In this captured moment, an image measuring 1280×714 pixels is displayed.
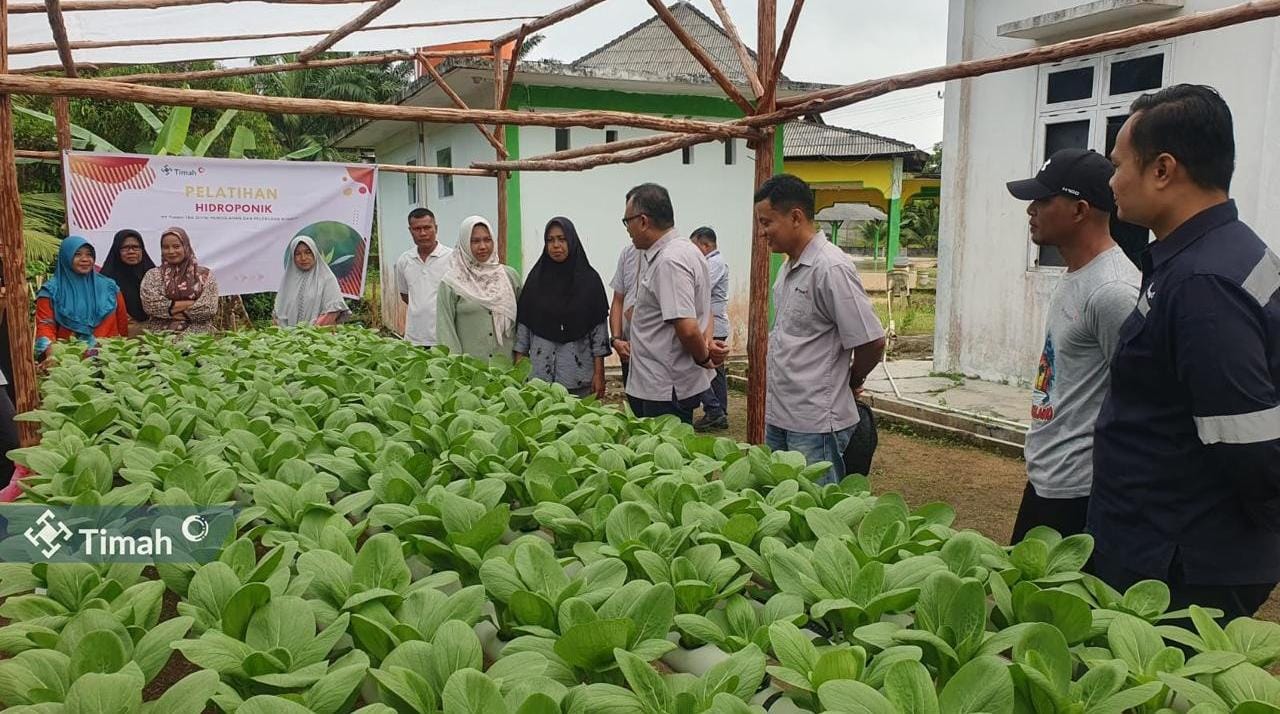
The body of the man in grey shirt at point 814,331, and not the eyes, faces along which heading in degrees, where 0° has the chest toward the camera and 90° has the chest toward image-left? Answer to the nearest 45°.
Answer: approximately 45°

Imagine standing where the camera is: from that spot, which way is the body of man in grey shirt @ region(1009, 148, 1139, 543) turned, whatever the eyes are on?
to the viewer's left

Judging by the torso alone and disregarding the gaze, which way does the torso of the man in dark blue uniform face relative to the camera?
to the viewer's left

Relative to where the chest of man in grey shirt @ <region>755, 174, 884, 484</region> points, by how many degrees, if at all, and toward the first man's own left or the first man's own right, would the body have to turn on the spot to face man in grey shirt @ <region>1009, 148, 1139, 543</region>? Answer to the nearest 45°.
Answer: approximately 90° to the first man's own left

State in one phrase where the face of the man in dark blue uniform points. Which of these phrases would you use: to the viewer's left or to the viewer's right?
to the viewer's left

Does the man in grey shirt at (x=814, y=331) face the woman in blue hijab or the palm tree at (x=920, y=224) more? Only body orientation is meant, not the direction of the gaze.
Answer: the woman in blue hijab

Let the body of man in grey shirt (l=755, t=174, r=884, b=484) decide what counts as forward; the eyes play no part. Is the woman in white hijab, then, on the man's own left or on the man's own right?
on the man's own right

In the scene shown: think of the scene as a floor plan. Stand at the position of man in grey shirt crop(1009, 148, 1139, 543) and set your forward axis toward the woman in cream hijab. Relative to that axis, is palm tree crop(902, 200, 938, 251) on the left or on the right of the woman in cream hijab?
right

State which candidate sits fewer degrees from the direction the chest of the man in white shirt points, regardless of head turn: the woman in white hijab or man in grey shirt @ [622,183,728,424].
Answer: the man in grey shirt
